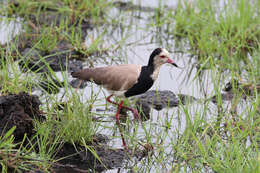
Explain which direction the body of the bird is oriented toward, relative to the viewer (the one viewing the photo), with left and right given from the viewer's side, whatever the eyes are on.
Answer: facing to the right of the viewer
